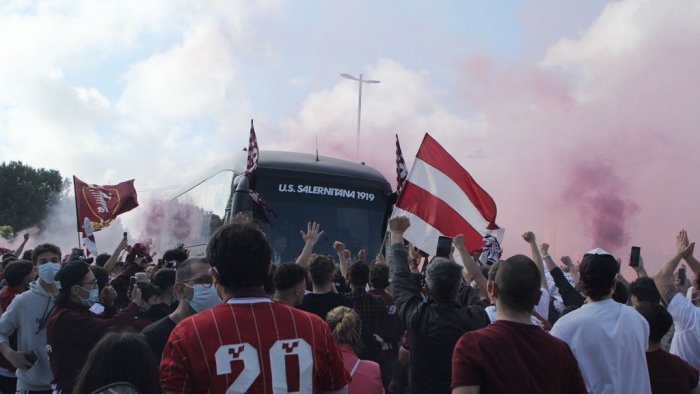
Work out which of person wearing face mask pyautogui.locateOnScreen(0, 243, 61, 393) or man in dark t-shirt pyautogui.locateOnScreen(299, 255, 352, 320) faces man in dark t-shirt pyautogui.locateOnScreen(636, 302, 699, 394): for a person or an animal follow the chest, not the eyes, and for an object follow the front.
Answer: the person wearing face mask

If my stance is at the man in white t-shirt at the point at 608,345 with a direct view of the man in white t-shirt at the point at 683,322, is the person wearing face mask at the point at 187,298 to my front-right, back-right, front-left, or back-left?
back-left

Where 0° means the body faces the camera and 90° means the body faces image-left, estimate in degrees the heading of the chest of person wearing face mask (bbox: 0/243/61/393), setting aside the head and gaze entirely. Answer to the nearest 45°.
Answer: approximately 315°

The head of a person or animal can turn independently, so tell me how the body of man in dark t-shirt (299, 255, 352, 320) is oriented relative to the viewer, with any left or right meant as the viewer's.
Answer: facing away from the viewer

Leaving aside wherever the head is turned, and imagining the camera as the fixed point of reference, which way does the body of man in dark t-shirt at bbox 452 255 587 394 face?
away from the camera

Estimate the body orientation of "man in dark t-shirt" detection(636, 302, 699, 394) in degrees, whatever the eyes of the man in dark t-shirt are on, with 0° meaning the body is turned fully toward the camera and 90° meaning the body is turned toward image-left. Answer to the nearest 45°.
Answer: approximately 180°
